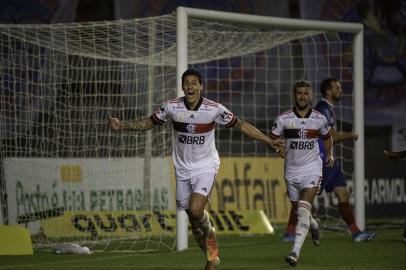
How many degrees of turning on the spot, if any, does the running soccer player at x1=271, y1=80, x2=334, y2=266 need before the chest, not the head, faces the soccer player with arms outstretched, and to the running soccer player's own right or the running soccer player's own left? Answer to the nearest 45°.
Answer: approximately 45° to the running soccer player's own right

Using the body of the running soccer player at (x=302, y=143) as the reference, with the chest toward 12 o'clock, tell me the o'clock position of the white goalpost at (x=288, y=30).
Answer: The white goalpost is roughly at 6 o'clock from the running soccer player.

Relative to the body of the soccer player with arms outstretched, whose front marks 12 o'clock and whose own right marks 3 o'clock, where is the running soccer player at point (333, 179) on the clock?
The running soccer player is roughly at 7 o'clock from the soccer player with arms outstretched.

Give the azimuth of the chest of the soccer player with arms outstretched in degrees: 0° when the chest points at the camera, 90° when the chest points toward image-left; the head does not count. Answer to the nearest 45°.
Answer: approximately 0°

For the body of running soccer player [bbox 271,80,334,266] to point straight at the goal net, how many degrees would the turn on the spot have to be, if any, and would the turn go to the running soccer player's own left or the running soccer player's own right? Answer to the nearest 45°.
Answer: approximately 135° to the running soccer player's own right

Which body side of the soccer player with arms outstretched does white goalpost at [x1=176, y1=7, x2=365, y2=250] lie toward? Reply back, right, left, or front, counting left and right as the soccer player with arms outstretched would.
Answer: back
